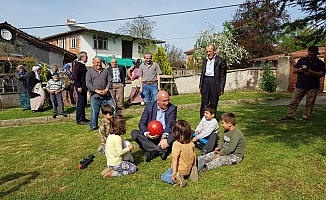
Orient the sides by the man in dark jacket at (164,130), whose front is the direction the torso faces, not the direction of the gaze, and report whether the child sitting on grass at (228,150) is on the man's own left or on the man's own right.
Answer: on the man's own left

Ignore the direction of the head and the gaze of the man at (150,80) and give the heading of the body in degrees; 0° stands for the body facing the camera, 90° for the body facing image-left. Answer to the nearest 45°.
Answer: approximately 0°

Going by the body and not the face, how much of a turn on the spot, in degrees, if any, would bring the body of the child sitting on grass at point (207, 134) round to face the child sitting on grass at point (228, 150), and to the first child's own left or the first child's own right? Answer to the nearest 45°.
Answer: approximately 90° to the first child's own left

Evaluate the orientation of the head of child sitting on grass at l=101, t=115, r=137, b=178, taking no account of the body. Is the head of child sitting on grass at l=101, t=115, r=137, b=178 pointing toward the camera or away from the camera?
away from the camera

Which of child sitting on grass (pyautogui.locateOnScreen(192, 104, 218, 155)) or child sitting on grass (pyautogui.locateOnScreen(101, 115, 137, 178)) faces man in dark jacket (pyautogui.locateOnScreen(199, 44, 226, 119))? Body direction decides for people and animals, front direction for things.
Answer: child sitting on grass (pyautogui.locateOnScreen(101, 115, 137, 178))

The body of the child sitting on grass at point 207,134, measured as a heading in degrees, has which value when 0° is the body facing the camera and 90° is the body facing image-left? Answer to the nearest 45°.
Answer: approximately 45°

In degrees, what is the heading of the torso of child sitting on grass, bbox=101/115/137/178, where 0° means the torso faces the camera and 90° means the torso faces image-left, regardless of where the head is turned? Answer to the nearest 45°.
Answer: approximately 225°

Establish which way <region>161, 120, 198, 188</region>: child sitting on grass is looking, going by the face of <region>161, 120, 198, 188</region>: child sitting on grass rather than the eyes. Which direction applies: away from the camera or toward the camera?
away from the camera

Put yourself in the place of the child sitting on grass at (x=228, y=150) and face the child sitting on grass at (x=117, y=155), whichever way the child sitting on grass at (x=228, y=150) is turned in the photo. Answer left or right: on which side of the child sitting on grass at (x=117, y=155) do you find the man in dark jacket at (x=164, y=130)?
right
